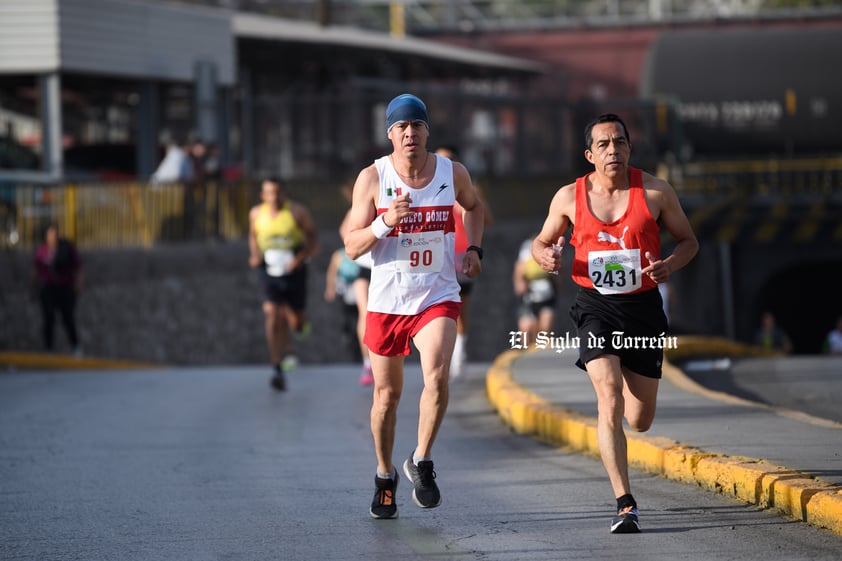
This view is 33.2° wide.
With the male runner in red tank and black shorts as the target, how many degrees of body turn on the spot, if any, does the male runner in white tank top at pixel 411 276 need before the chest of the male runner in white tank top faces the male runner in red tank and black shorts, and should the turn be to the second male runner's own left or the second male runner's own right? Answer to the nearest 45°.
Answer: approximately 90° to the second male runner's own left

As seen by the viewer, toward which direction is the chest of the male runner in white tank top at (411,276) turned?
toward the camera

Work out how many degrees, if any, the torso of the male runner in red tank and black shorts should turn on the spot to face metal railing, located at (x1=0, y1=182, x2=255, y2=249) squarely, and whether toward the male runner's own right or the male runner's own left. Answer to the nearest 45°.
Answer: approximately 135° to the male runner's own right

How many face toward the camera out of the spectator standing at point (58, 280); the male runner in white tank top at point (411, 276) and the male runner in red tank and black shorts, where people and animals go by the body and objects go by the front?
3

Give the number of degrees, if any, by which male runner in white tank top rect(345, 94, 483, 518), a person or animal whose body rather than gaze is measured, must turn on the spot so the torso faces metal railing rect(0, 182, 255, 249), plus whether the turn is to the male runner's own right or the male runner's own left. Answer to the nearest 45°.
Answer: approximately 180°

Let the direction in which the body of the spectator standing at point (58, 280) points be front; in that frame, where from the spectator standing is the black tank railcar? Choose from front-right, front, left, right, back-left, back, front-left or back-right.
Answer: back-left

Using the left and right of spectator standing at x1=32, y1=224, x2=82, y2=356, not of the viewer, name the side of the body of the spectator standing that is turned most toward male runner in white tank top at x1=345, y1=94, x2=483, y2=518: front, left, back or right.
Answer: front

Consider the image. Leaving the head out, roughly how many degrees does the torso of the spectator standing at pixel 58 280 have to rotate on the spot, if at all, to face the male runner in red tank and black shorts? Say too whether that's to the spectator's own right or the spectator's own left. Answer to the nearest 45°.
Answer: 0° — they already face them

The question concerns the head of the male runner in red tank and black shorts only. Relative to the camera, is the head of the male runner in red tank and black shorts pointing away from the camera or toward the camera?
toward the camera

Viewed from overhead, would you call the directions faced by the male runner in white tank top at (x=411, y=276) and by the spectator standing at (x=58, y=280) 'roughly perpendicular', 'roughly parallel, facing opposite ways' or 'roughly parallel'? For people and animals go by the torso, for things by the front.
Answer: roughly parallel

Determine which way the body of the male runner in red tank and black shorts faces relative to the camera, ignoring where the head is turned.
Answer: toward the camera

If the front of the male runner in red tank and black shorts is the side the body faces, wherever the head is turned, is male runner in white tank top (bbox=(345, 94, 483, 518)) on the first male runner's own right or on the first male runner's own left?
on the first male runner's own right

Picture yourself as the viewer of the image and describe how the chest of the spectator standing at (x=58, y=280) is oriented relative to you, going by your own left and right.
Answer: facing the viewer

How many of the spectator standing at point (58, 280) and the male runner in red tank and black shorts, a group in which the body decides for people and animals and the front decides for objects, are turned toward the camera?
2

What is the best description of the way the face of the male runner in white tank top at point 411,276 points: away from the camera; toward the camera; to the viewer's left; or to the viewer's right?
toward the camera

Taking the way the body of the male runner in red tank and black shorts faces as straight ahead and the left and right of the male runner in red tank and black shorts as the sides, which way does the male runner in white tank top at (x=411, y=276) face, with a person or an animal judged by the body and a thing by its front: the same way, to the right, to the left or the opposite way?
the same way
